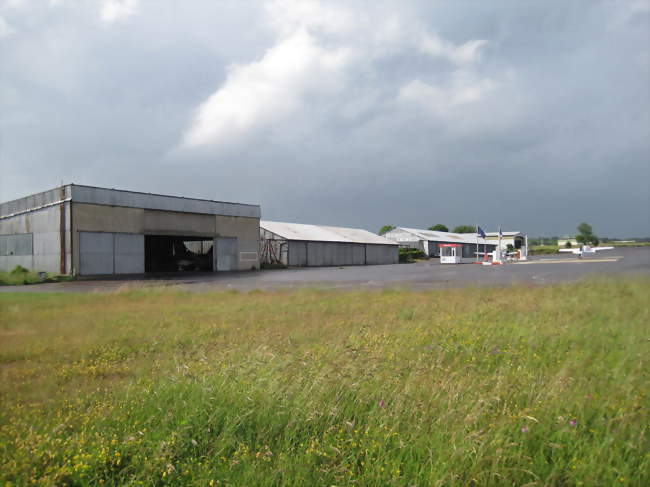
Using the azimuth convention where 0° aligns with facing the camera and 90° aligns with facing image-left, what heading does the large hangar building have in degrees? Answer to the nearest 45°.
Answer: approximately 315°
